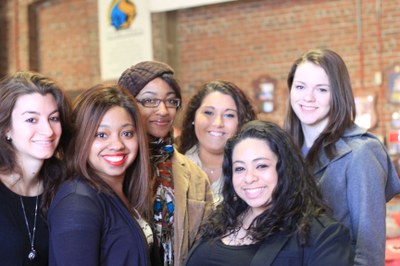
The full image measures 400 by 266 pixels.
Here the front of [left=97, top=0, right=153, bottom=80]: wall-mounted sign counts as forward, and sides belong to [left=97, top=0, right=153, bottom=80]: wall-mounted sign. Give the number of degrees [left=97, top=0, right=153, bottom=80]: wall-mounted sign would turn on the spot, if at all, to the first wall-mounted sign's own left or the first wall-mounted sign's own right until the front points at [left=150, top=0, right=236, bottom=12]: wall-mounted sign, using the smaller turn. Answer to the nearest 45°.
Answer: approximately 45° to the first wall-mounted sign's own left

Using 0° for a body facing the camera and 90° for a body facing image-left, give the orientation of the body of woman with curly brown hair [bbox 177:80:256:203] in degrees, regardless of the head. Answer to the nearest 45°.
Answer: approximately 0°

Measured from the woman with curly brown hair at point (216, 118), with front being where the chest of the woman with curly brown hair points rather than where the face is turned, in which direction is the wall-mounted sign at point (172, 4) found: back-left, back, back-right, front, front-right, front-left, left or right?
back

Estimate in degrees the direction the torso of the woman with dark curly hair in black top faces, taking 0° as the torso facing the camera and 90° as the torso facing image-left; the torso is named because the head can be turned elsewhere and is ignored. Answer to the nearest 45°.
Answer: approximately 45°

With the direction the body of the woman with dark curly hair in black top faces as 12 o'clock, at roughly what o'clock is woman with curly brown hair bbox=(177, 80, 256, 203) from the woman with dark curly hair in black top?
The woman with curly brown hair is roughly at 4 o'clock from the woman with dark curly hair in black top.

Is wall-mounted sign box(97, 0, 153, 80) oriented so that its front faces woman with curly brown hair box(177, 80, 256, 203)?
yes

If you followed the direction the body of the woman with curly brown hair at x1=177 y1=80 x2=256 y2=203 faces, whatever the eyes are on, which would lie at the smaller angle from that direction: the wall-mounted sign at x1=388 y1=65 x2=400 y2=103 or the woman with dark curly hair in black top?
the woman with dark curly hair in black top

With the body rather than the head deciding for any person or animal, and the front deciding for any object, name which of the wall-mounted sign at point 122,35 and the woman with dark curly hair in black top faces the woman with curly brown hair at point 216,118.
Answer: the wall-mounted sign

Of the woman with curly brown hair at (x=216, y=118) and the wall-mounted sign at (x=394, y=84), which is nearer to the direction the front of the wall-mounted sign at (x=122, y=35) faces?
the woman with curly brown hair

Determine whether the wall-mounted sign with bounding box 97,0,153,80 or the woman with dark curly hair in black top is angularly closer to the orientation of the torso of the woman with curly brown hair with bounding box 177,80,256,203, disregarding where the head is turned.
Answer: the woman with dark curly hair in black top
